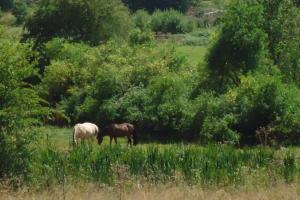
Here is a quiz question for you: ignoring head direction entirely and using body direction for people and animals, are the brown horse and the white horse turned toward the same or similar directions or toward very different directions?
very different directions

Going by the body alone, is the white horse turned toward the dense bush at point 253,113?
yes

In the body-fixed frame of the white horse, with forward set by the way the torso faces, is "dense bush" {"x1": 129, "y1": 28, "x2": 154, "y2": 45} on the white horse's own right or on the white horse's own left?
on the white horse's own left

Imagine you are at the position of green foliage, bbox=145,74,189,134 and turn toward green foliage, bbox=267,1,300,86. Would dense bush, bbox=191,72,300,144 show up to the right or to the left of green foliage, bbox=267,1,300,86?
right

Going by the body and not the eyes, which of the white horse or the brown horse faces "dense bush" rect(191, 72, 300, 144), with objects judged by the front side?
the white horse

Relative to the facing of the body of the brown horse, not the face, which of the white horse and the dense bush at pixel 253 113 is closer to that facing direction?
the white horse

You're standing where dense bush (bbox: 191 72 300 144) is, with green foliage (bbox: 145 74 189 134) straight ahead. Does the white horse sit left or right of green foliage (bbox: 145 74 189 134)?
left

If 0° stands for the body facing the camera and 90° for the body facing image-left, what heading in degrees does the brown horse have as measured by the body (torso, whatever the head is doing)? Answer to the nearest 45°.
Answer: approximately 90°

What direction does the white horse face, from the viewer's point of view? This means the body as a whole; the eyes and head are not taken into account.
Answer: to the viewer's right

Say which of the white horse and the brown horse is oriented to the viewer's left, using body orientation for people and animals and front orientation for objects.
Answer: the brown horse
